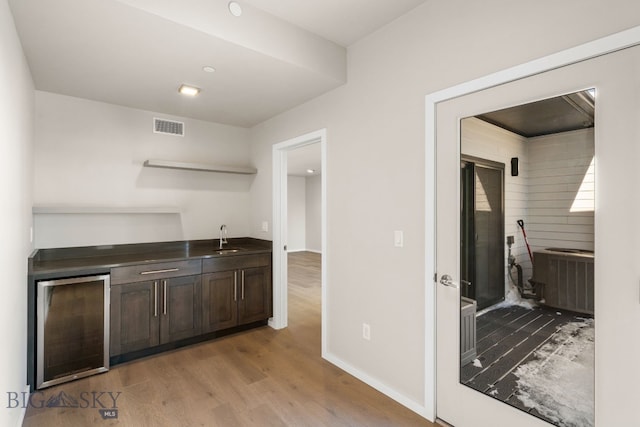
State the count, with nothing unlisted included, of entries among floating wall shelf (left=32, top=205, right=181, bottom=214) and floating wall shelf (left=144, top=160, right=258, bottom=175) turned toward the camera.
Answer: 2

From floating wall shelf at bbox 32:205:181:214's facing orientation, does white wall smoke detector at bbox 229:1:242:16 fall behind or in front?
in front

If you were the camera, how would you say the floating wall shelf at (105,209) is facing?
facing the viewer

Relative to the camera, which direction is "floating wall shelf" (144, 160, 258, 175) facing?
toward the camera

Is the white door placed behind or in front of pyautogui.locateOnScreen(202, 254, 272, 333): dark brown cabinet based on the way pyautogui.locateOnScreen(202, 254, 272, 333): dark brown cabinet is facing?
in front

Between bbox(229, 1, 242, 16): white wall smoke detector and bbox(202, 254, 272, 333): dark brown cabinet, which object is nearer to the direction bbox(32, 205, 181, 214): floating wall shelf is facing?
the white wall smoke detector

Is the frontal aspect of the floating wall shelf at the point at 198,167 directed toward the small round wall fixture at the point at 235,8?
yes

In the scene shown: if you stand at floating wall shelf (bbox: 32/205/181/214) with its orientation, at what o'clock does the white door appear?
The white door is roughly at 11 o'clock from the floating wall shelf.

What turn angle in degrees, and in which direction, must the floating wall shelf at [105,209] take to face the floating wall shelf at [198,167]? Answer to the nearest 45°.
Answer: approximately 90° to its left

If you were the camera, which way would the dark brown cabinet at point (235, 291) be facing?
facing the viewer and to the right of the viewer
